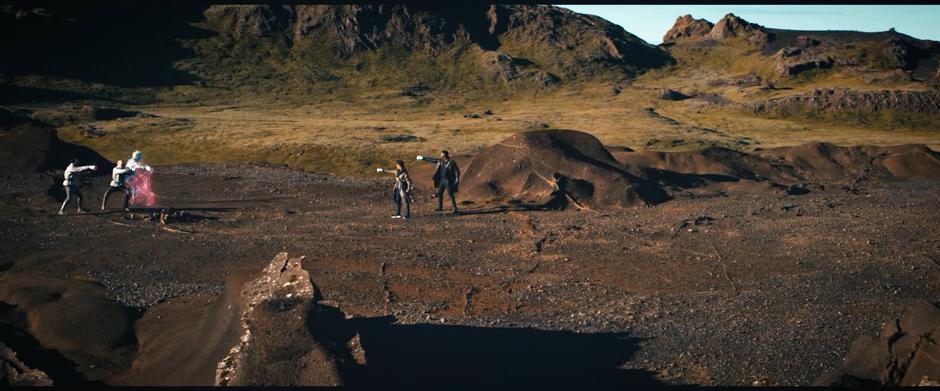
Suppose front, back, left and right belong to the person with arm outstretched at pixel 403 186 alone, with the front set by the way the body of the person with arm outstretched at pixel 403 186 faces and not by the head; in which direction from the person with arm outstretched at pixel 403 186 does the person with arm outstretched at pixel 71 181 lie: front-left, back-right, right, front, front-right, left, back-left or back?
front

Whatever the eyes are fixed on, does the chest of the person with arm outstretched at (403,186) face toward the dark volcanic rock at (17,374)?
no

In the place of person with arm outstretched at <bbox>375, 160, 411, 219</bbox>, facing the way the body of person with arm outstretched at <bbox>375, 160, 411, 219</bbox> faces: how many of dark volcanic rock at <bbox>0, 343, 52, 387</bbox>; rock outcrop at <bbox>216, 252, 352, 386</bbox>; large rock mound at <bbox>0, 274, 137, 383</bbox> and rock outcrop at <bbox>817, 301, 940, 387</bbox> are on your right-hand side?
0

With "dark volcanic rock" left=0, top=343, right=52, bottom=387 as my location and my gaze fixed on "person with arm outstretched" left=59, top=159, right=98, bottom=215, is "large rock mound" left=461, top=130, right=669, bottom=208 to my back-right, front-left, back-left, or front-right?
front-right

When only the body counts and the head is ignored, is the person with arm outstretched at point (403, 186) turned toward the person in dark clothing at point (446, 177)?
no

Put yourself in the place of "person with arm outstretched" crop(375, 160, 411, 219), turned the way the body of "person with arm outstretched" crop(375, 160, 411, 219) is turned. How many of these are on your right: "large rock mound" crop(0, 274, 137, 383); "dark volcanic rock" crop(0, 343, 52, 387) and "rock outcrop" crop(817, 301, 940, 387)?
0

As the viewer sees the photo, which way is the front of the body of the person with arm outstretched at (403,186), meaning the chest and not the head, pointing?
to the viewer's left

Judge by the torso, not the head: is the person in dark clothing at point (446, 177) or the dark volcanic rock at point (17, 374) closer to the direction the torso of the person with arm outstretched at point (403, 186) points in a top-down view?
the dark volcanic rock

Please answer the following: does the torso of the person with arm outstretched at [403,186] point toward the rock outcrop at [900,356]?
no

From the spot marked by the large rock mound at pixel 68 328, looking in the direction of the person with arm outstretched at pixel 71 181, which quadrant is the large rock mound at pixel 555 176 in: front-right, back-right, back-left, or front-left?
front-right

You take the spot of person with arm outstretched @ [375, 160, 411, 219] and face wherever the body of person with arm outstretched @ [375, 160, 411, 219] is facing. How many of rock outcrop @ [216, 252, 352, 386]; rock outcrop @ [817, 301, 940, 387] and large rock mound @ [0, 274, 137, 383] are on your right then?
0

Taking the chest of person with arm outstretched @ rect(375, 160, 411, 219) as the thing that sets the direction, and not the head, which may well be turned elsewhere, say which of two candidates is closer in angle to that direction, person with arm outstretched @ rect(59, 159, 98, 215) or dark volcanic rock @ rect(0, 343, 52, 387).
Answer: the person with arm outstretched

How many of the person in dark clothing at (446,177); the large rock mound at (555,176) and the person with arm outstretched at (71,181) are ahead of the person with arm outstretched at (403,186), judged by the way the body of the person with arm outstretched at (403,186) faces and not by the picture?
1

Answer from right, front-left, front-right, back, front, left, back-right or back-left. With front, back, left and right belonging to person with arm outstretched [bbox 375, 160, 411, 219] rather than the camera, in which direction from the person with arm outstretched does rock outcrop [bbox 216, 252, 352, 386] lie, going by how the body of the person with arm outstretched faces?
left

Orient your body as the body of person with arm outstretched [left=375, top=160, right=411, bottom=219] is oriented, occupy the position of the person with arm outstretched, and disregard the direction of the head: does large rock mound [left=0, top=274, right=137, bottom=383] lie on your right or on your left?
on your left
